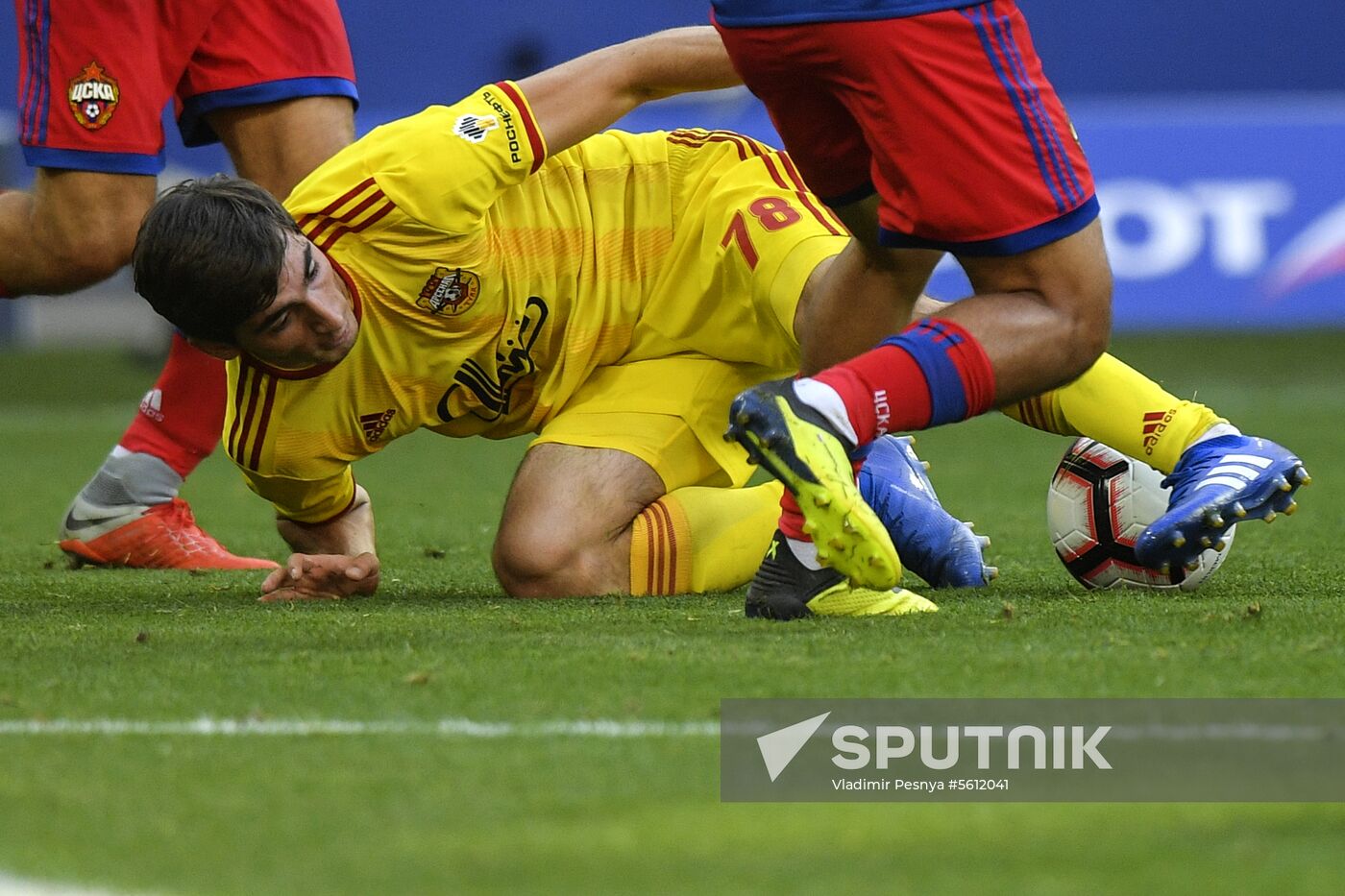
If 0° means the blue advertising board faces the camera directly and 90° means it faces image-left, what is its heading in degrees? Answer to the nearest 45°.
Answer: approximately 0°

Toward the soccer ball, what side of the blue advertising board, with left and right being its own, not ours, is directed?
front

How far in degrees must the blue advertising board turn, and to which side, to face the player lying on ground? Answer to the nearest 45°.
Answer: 0° — it already faces them
